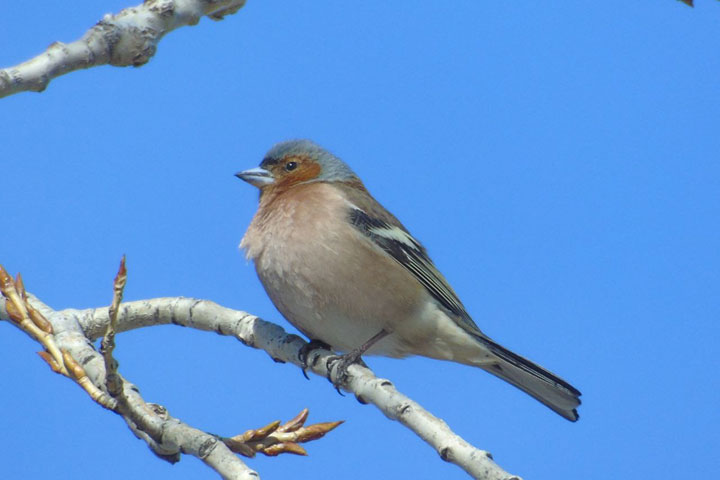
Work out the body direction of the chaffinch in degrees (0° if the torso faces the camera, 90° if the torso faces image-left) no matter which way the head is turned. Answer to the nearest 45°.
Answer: approximately 90°
